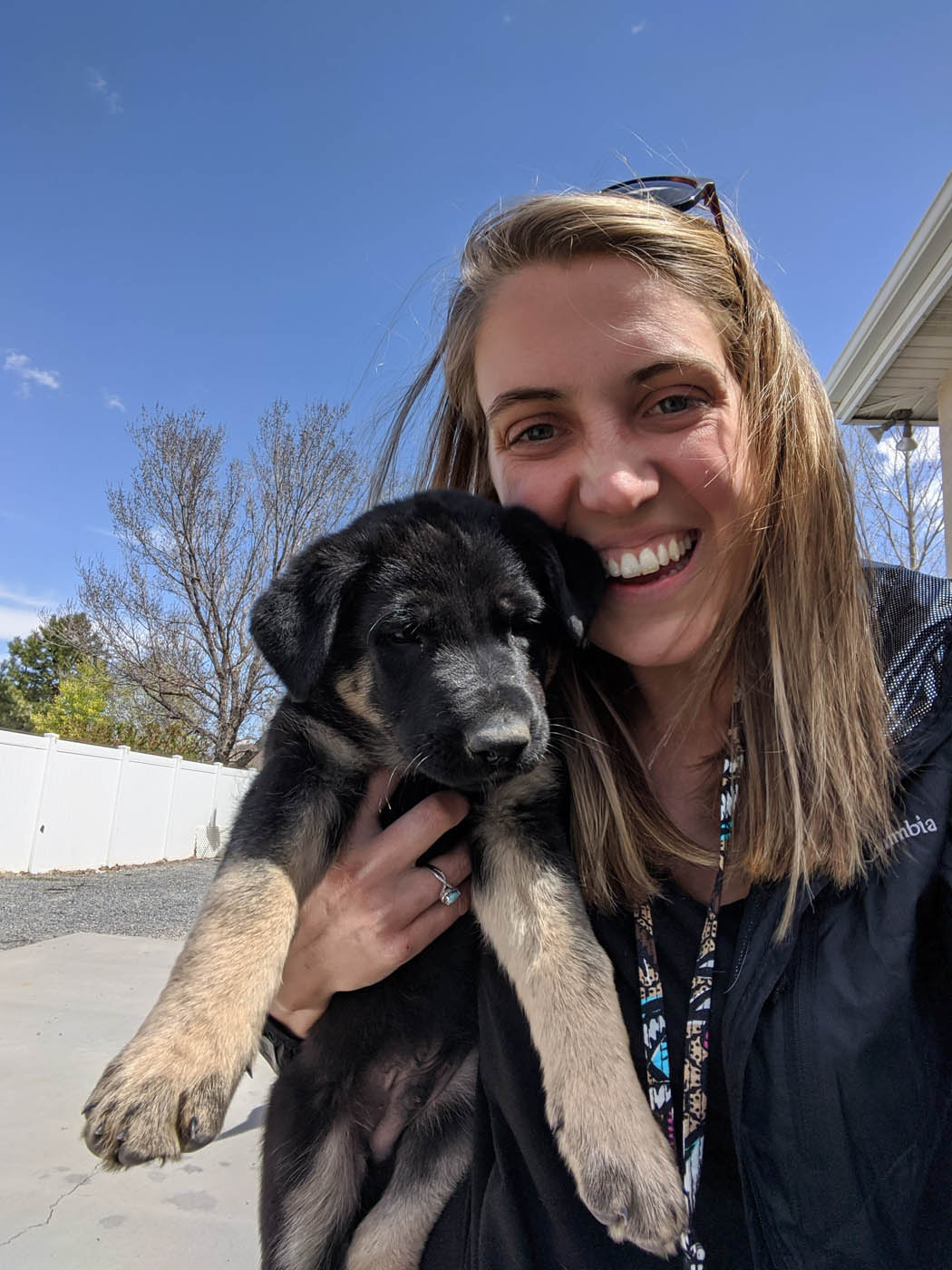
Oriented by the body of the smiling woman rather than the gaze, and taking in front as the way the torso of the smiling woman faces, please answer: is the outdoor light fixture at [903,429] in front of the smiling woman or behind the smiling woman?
behind

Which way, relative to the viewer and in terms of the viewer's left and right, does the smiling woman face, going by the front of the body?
facing the viewer

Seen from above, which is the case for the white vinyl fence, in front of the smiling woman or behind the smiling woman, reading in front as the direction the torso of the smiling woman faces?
behind

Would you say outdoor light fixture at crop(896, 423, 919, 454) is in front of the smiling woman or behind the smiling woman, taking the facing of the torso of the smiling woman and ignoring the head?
behind
